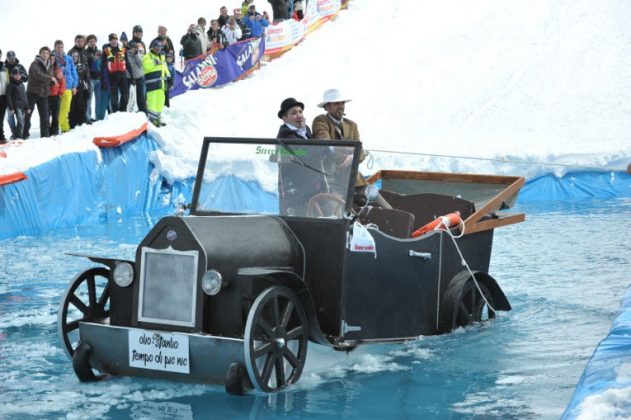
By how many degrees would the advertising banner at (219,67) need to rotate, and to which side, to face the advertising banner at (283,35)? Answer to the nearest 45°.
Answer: approximately 90° to its left

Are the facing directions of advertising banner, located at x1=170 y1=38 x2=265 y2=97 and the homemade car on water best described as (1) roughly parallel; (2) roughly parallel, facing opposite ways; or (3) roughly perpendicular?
roughly perpendicular

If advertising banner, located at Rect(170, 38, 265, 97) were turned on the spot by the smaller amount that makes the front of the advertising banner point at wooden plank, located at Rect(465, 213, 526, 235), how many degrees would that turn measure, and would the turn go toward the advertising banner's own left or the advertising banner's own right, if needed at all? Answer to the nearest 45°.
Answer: approximately 45° to the advertising banner's own right

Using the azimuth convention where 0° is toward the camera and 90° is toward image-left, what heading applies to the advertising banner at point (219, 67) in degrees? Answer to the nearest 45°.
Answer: approximately 315°

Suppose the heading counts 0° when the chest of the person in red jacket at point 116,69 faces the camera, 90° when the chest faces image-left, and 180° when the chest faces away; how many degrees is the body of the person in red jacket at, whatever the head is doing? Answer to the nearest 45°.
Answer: approximately 0°

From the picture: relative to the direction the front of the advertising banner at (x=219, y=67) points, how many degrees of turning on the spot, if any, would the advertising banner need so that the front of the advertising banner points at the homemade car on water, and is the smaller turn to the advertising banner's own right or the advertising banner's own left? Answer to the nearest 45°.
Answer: approximately 45° to the advertising banner's own right

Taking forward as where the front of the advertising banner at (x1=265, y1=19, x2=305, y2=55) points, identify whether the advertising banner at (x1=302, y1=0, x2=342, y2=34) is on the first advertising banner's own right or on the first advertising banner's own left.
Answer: on the first advertising banner's own left

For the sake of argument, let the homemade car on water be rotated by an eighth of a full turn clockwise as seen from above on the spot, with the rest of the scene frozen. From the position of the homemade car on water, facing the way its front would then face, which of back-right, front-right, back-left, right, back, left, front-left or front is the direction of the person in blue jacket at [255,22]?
right

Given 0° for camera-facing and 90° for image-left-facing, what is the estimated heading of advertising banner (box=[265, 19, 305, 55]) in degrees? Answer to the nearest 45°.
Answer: approximately 315°

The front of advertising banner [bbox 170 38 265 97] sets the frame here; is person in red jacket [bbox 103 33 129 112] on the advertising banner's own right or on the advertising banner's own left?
on the advertising banner's own right
